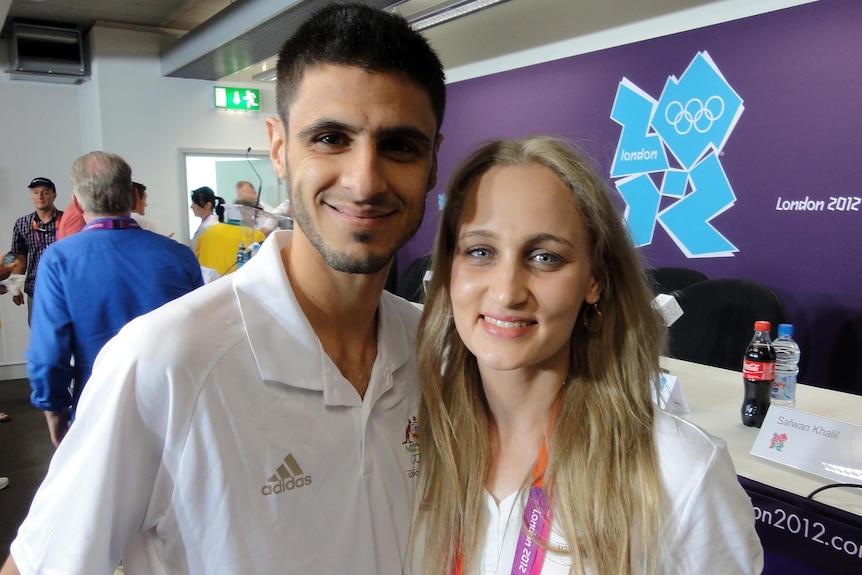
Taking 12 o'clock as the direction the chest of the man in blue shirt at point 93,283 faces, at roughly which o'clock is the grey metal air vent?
The grey metal air vent is roughly at 12 o'clock from the man in blue shirt.

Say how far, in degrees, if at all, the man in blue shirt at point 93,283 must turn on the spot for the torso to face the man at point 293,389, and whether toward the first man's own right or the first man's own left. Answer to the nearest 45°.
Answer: approximately 180°

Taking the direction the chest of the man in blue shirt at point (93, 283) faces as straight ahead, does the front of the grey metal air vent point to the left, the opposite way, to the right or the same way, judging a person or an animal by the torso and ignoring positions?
the opposite way

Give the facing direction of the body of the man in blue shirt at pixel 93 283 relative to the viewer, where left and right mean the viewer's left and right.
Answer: facing away from the viewer

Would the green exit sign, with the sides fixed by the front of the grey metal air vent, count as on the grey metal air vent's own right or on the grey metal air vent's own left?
on the grey metal air vent's own left

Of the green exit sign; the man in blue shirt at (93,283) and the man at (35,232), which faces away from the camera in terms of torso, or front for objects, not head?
the man in blue shirt
